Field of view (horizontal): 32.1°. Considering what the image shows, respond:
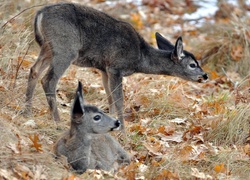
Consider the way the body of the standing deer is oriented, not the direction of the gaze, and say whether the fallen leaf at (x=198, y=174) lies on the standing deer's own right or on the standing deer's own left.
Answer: on the standing deer's own right

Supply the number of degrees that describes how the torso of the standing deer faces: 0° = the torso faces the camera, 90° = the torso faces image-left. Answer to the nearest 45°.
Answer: approximately 270°

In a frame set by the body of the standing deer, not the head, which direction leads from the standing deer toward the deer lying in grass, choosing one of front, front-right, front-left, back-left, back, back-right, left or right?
right

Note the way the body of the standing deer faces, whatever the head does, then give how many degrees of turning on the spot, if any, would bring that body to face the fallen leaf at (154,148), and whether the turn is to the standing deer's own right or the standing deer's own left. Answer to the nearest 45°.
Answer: approximately 45° to the standing deer's own right

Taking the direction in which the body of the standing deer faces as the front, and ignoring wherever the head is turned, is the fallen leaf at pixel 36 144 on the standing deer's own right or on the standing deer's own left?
on the standing deer's own right

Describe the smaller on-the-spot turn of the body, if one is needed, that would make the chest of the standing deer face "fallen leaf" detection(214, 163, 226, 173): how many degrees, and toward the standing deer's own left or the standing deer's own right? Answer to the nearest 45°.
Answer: approximately 45° to the standing deer's own right

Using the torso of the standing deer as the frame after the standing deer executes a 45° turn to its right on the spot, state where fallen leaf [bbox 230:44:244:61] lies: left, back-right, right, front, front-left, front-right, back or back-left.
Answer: left
